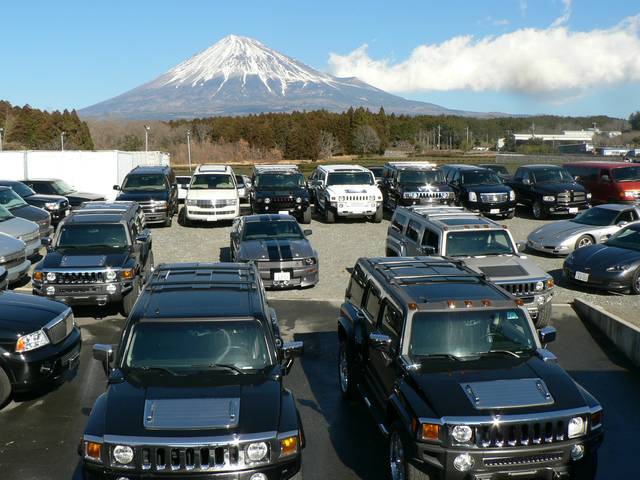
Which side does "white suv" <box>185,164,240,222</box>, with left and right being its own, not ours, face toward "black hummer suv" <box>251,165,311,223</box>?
left

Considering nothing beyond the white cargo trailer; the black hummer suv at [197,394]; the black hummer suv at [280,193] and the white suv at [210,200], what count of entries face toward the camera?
3

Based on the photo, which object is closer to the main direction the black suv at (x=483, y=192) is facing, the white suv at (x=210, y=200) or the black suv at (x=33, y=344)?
the black suv

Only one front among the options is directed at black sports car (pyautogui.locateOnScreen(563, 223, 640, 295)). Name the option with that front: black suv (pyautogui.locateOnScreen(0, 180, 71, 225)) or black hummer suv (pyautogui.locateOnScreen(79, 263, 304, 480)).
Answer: the black suv

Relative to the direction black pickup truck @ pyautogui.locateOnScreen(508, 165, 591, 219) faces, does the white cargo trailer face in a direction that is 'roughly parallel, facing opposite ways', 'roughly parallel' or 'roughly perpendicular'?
roughly perpendicular

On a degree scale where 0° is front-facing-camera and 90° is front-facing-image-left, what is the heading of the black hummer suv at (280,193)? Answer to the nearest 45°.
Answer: approximately 0°

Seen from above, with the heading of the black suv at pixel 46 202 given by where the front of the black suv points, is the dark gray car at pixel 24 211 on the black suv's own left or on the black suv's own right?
on the black suv's own right

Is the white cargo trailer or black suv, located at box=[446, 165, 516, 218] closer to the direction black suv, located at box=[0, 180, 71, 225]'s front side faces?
the black suv

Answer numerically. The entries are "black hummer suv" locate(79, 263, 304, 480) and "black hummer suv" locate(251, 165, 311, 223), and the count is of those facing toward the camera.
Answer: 2
